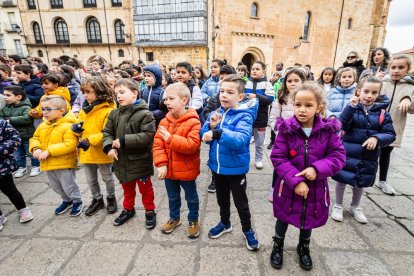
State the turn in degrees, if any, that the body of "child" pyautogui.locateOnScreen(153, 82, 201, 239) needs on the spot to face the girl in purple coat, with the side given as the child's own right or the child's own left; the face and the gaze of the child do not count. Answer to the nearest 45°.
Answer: approximately 90° to the child's own left

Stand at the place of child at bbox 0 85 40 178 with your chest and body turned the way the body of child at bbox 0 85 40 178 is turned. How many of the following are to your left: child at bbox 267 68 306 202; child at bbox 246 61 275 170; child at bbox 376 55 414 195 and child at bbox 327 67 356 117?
4

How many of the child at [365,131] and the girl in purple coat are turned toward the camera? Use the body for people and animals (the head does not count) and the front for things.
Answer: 2

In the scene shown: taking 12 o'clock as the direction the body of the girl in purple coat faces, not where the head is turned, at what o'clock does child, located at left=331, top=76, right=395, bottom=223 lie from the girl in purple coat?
The child is roughly at 7 o'clock from the girl in purple coat.

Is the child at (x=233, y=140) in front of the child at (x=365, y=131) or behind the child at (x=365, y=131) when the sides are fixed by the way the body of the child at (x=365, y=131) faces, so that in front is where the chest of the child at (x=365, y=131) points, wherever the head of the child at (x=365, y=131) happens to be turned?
in front

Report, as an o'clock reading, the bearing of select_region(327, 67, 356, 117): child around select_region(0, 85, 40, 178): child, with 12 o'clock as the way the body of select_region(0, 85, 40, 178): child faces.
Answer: select_region(327, 67, 356, 117): child is roughly at 9 o'clock from select_region(0, 85, 40, 178): child.

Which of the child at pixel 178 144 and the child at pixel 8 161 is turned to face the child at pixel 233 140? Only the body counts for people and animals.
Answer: the child at pixel 8 161

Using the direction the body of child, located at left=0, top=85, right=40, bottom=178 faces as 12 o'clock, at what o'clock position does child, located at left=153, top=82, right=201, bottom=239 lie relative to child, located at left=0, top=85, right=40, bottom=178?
child, located at left=153, top=82, right=201, bottom=239 is roughly at 10 o'clock from child, located at left=0, top=85, right=40, bottom=178.

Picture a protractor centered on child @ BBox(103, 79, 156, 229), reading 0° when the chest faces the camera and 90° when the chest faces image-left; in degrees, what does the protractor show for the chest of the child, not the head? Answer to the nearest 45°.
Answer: approximately 45°

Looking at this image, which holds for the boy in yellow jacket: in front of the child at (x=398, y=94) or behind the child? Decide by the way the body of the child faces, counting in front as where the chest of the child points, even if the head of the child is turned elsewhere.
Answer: in front

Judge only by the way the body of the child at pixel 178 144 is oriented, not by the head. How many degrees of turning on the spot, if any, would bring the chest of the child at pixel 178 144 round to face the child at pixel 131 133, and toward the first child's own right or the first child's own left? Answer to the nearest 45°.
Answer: approximately 90° to the first child's own right
